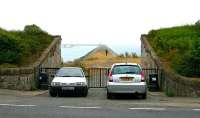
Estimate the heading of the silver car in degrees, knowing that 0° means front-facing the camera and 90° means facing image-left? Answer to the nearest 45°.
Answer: approximately 180°

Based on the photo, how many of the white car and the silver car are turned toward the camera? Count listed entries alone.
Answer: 1

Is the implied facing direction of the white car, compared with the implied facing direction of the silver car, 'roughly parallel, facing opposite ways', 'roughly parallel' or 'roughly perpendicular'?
roughly parallel, facing opposite ways

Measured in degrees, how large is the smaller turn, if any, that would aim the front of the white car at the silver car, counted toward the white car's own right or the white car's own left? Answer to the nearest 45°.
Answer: approximately 45° to the white car's own left

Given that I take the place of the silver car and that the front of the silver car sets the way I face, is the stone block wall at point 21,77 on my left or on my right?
on my left

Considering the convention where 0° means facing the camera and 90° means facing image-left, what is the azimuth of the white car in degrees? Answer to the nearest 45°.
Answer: approximately 0°

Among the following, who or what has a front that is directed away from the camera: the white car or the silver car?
the silver car

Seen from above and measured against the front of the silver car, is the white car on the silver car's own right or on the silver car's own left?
on the silver car's own left
